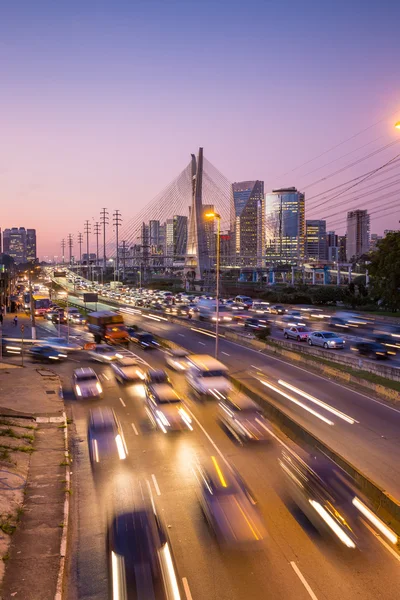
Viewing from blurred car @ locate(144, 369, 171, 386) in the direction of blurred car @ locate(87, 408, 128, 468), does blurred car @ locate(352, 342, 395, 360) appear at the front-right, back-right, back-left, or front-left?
back-left

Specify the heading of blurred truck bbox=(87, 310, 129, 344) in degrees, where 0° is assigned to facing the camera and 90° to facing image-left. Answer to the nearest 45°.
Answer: approximately 315°

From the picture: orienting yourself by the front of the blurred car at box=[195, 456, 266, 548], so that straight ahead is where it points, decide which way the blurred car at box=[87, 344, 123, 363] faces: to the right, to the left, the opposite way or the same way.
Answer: the same way

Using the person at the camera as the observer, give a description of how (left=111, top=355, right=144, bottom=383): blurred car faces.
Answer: facing the viewer and to the right of the viewer

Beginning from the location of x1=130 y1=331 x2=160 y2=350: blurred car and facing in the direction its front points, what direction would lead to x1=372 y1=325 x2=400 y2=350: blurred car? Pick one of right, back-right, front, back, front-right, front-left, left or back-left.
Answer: front-left

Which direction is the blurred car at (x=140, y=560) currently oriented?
toward the camera

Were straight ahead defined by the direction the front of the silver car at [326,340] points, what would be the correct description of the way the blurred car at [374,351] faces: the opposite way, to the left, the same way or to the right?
the same way

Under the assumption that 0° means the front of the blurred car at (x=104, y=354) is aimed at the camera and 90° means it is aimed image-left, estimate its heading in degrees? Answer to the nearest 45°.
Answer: approximately 315°

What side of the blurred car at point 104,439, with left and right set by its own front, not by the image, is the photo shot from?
front

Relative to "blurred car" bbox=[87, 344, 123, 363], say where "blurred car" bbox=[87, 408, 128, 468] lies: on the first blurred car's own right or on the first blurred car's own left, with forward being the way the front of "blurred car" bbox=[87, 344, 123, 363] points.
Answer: on the first blurred car's own right

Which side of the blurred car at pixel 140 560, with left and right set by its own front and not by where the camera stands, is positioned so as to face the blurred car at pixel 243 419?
back

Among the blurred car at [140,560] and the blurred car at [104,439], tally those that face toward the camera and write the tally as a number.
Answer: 2
